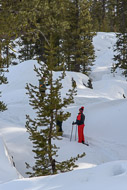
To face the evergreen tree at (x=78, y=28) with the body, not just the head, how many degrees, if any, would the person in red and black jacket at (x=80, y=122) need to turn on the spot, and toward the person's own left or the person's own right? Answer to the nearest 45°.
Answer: approximately 90° to the person's own right

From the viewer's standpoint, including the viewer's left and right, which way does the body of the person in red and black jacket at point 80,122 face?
facing to the left of the viewer
